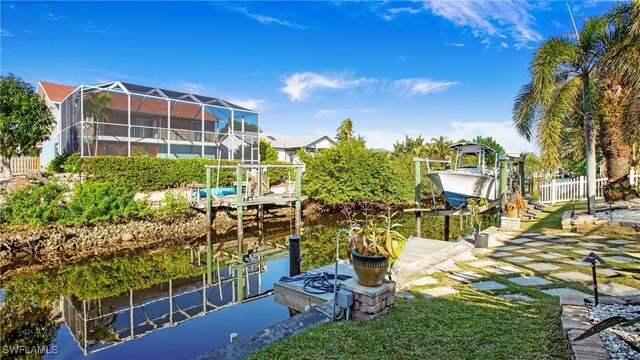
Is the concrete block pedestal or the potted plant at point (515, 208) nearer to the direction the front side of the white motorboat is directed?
the concrete block pedestal

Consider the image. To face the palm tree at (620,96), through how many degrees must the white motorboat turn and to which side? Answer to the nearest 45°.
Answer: approximately 135° to its left

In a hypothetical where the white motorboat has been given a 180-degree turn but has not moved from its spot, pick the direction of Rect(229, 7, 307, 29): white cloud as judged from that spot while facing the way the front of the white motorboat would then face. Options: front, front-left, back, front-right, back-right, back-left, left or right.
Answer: back-left

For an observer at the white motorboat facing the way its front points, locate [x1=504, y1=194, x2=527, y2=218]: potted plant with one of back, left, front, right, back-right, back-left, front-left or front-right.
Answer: left

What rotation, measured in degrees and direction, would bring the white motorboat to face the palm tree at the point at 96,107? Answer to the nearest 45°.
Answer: approximately 45° to its right

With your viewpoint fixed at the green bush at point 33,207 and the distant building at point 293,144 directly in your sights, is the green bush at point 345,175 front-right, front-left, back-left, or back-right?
front-right

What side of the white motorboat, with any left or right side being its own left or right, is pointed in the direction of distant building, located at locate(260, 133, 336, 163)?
right

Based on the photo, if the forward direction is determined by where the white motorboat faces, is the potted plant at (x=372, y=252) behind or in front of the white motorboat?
in front

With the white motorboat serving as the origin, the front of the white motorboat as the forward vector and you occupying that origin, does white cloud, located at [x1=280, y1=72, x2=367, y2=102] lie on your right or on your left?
on your right

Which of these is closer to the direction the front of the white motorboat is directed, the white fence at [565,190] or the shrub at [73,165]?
the shrub

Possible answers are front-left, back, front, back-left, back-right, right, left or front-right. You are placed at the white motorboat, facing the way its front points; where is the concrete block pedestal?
front-left

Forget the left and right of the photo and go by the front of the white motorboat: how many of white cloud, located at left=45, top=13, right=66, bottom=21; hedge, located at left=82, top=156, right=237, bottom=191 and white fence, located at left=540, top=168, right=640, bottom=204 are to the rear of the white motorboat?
1
